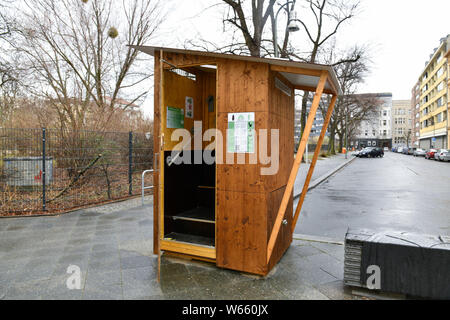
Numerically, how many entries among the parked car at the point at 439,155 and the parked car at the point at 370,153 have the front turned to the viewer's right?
0

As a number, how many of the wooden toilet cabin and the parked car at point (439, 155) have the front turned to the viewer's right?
0

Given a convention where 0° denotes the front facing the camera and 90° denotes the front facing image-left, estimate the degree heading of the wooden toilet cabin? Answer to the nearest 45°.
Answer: approximately 45°

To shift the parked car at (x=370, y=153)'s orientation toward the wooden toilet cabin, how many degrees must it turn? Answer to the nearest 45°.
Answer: approximately 45° to its left

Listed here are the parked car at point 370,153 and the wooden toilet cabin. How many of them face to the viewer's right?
0

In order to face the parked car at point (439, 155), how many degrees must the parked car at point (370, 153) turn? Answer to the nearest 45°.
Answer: approximately 90° to its left
